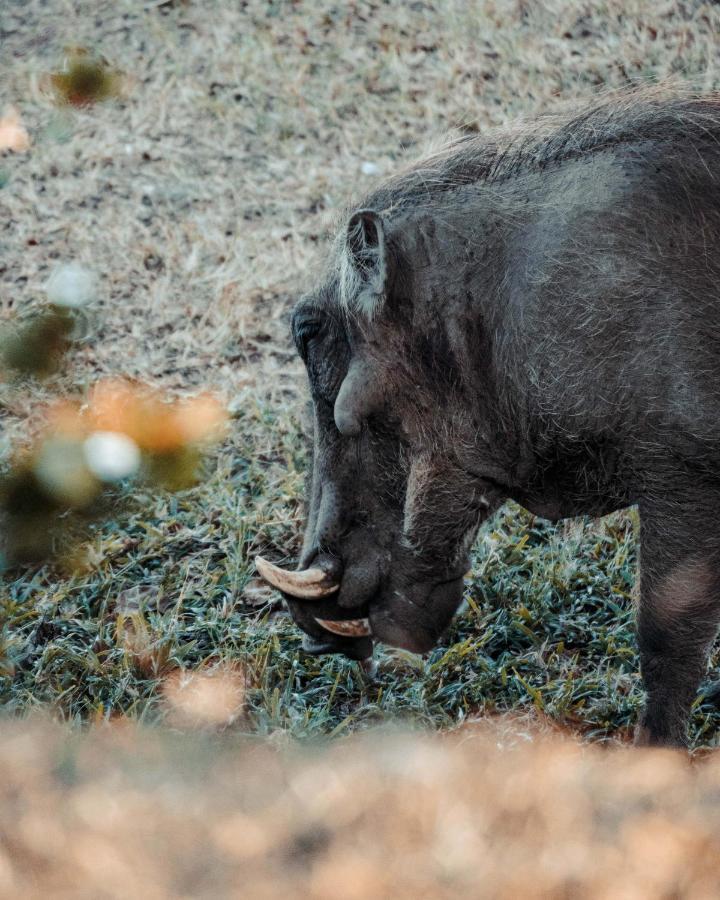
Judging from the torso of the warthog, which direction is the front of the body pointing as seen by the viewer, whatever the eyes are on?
to the viewer's left
